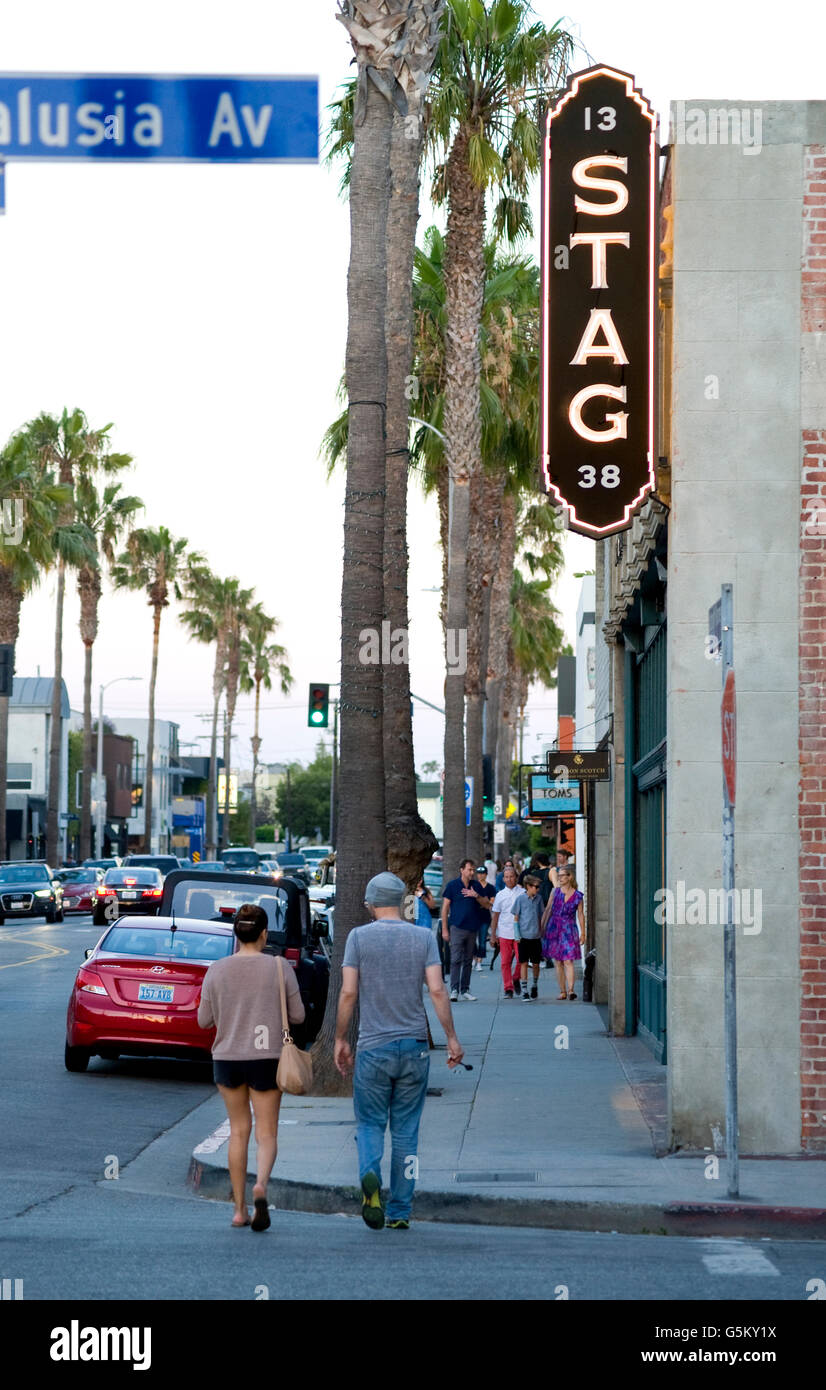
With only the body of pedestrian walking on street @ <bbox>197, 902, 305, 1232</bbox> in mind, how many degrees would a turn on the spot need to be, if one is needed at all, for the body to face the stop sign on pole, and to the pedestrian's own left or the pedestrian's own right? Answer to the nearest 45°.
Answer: approximately 90° to the pedestrian's own right

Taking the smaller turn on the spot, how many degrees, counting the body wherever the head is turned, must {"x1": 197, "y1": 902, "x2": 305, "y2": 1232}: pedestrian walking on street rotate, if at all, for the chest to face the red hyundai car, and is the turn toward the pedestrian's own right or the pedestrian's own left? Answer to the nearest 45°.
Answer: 0° — they already face it

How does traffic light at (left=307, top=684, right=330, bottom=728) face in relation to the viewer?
toward the camera

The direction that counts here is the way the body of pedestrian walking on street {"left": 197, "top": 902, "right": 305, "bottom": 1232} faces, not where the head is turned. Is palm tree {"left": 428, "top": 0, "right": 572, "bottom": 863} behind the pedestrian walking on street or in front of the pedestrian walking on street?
in front

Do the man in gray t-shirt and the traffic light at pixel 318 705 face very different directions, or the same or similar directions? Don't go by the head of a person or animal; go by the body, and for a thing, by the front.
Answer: very different directions

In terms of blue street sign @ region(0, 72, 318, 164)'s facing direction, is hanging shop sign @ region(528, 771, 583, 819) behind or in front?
behind

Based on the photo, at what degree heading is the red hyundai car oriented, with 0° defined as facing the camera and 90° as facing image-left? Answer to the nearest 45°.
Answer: approximately 180°

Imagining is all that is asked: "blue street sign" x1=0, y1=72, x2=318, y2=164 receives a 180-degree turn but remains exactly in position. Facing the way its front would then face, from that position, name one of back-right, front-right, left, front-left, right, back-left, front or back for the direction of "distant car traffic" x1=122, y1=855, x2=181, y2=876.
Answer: front

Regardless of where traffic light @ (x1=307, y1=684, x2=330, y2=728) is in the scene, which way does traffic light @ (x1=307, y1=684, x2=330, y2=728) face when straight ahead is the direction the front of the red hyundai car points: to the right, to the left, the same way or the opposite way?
the opposite way

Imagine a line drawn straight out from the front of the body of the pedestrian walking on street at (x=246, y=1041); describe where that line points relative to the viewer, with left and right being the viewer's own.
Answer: facing away from the viewer

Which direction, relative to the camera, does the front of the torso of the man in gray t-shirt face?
away from the camera

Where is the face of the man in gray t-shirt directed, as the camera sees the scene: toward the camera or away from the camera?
away from the camera

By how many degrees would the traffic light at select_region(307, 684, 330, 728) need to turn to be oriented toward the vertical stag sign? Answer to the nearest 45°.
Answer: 0° — it already faces it

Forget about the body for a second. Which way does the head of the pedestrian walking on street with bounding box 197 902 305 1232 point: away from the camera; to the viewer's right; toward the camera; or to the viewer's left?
away from the camera

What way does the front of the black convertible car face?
away from the camera

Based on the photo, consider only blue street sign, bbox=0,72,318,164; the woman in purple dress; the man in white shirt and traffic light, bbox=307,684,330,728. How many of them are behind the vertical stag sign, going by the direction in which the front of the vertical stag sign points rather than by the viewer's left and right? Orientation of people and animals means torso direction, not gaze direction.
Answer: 3
